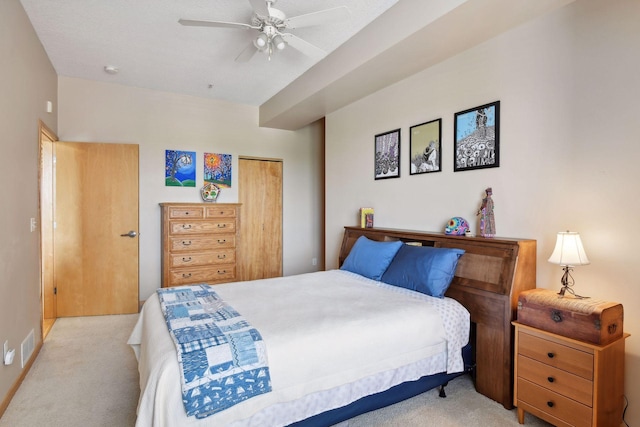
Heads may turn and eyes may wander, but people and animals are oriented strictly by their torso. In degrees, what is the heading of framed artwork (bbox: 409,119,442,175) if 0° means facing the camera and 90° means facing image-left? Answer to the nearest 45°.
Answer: approximately 45°

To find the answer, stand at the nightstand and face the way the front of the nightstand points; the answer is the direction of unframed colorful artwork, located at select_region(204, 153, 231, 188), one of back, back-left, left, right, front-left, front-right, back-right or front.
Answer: front-right

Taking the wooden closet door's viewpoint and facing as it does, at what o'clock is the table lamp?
The table lamp is roughly at 11 o'clock from the wooden closet door.

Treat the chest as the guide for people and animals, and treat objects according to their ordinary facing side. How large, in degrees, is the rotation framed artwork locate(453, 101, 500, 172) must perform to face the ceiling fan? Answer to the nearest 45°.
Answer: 0° — it already faces it

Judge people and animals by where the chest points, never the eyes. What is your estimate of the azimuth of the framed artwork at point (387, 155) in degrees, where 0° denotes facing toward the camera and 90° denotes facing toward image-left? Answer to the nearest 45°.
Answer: approximately 45°

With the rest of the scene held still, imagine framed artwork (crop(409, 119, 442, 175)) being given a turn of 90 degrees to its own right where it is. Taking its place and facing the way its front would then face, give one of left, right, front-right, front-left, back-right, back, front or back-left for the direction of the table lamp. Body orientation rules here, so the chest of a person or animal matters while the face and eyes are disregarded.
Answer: back

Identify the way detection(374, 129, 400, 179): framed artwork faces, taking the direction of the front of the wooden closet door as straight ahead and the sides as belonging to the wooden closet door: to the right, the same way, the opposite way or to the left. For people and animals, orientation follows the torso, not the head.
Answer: to the right

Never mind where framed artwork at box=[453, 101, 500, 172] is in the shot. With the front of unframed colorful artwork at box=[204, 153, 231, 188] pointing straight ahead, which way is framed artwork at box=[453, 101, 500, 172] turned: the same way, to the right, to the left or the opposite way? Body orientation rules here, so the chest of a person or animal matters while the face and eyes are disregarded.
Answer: to the right

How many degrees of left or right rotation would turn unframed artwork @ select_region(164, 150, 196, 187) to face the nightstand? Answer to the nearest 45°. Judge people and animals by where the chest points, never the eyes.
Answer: approximately 45° to its left

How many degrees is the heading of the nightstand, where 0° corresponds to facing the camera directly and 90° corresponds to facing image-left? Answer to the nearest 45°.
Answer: approximately 45°

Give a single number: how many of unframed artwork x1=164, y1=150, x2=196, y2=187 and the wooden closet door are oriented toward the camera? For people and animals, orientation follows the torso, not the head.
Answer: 2

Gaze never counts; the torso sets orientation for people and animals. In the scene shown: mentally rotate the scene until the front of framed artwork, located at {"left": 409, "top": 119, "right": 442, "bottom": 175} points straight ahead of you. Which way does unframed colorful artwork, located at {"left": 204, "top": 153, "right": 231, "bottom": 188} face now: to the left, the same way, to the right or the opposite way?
to the left
